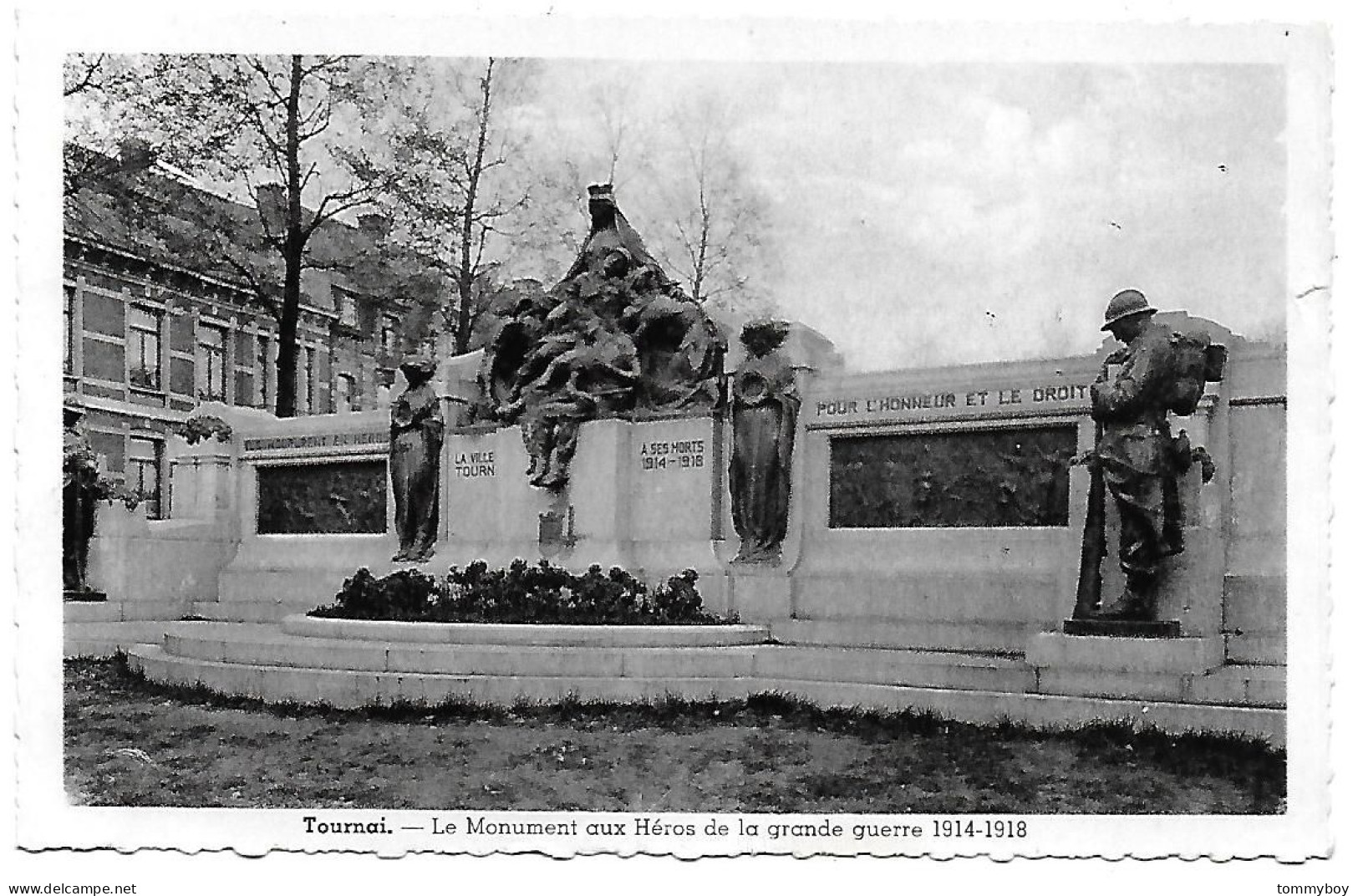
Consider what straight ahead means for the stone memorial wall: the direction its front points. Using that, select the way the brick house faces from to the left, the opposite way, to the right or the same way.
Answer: to the left

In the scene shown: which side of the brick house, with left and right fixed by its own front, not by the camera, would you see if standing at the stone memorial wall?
front

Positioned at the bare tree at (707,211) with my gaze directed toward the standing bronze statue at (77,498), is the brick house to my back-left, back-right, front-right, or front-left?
front-right

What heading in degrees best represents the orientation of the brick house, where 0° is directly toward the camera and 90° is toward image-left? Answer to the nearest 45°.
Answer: approximately 315°
